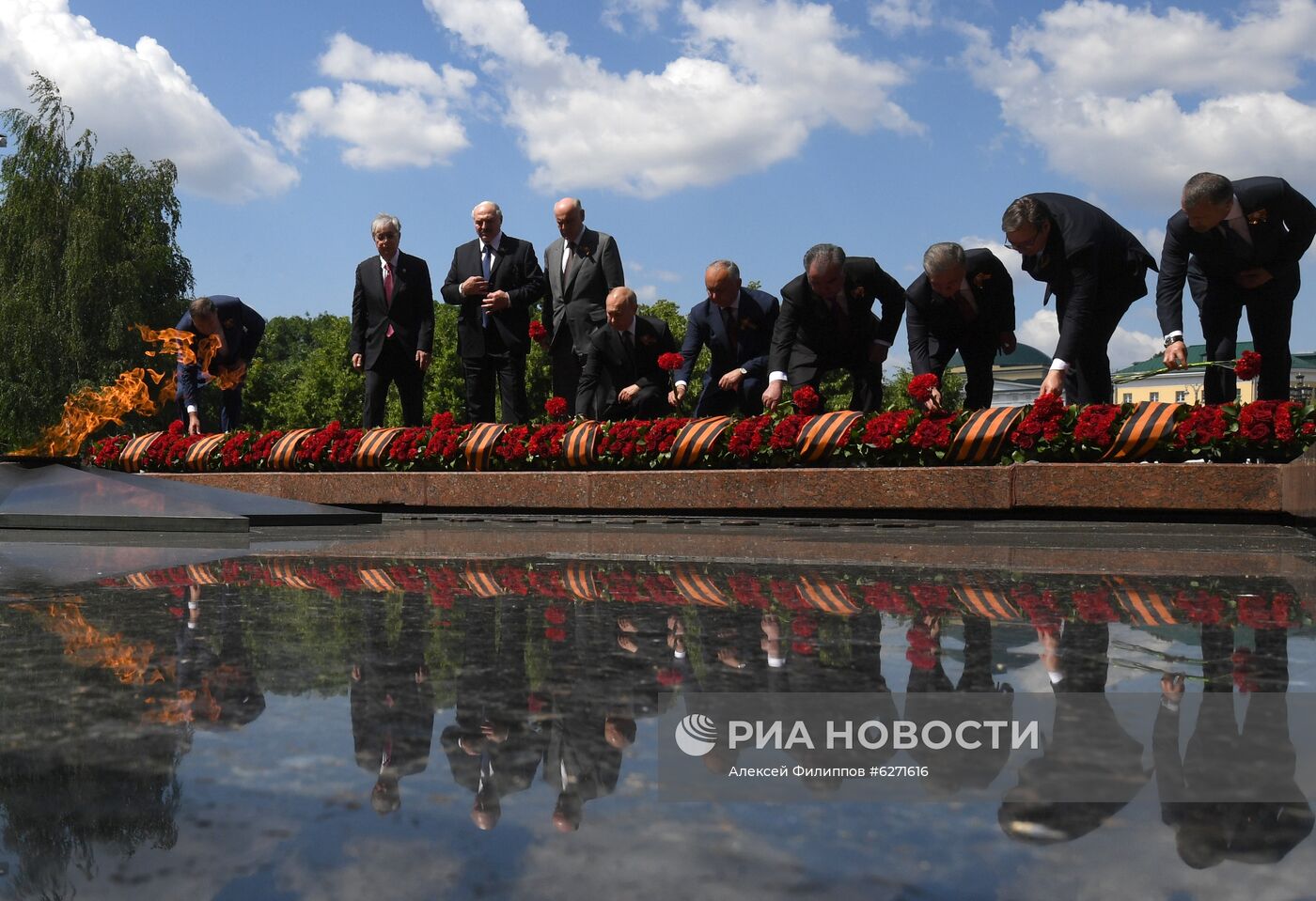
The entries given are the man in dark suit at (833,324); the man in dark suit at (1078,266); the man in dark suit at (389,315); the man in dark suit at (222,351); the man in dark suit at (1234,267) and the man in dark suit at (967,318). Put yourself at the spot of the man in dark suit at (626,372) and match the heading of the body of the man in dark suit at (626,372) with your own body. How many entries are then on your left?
4

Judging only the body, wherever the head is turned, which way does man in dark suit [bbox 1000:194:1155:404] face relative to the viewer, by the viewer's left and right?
facing to the left of the viewer

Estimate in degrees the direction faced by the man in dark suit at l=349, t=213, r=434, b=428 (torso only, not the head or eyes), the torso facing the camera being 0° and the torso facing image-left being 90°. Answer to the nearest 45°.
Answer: approximately 0°

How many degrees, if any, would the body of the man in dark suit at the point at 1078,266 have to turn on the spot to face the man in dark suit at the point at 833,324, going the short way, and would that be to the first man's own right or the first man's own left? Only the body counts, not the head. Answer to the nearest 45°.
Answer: approximately 45° to the first man's own right

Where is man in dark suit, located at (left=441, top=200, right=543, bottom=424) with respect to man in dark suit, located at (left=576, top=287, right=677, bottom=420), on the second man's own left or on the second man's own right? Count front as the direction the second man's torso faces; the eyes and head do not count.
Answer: on the second man's own right

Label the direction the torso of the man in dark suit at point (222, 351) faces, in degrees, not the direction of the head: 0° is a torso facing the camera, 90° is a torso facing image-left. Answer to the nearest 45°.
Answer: approximately 45°

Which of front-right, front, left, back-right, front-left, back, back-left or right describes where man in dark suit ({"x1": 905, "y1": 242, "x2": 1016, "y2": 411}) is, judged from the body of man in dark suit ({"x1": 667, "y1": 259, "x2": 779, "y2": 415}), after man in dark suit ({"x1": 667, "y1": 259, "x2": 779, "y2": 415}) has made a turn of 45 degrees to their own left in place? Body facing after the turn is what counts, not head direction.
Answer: front-left

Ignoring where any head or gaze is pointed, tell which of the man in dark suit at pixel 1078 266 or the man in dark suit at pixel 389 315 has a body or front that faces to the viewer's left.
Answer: the man in dark suit at pixel 1078 266

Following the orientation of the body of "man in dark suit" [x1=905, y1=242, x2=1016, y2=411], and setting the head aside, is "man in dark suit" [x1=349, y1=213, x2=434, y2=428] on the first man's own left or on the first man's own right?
on the first man's own right

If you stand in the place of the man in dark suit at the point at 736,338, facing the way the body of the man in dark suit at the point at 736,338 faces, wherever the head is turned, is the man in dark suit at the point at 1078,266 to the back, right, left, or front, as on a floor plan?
left

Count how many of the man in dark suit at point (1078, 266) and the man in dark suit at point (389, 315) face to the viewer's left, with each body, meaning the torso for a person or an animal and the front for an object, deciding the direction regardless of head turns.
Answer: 1
